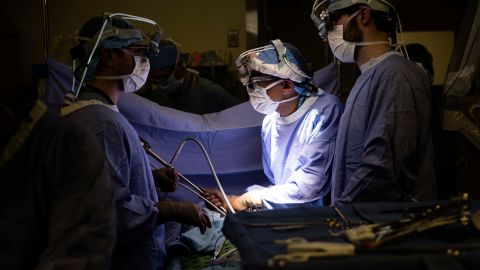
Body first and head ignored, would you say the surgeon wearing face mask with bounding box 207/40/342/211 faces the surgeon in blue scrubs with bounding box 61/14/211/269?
yes

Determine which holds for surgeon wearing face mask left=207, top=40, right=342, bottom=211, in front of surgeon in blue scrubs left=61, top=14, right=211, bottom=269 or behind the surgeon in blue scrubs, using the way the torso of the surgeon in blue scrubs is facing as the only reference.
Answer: in front

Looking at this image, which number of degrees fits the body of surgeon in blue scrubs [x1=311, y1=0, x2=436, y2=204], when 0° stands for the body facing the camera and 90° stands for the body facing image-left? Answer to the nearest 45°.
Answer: approximately 90°

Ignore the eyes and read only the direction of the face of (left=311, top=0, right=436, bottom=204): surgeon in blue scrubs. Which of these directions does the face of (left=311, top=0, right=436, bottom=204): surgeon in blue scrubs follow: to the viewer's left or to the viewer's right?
to the viewer's left

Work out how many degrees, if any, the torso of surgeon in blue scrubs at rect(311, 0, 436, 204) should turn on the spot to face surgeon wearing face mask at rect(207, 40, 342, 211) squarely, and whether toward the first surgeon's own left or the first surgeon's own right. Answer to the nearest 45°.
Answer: approximately 45° to the first surgeon's own right

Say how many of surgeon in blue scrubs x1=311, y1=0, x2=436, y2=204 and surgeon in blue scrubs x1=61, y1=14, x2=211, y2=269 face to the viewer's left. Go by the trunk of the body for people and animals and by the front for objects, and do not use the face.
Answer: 1

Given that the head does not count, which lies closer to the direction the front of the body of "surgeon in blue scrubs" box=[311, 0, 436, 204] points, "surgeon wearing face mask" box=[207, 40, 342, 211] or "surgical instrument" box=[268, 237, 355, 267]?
the surgeon wearing face mask

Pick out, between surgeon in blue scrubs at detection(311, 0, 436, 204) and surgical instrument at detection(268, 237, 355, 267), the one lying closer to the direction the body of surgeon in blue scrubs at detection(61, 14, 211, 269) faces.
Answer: the surgeon in blue scrubs

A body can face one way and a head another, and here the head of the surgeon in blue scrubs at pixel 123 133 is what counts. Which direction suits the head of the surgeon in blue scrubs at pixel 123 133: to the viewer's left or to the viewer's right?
to the viewer's right

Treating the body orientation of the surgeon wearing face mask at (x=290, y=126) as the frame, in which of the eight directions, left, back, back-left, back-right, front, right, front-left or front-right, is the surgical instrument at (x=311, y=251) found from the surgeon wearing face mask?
front-left

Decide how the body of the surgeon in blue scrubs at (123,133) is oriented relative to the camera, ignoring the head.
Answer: to the viewer's right

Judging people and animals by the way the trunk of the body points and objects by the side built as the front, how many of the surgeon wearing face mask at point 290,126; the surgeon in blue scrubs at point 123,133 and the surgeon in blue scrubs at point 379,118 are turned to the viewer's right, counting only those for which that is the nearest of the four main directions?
1

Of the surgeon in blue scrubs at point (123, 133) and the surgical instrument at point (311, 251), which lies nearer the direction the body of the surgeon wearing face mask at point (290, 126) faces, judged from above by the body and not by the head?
the surgeon in blue scrubs

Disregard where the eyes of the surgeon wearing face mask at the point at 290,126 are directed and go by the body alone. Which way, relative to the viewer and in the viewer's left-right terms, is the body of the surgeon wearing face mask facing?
facing the viewer and to the left of the viewer

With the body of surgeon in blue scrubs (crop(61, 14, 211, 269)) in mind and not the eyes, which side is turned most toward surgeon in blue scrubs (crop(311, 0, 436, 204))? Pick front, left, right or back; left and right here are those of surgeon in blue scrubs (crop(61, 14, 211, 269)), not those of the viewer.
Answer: front

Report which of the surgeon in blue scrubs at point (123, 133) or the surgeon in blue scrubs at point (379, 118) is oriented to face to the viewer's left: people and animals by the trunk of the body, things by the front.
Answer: the surgeon in blue scrubs at point (379, 118)

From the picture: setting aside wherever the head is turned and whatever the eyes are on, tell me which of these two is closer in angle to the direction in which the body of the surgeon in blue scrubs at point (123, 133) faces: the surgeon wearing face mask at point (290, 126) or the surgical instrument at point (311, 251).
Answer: the surgeon wearing face mask

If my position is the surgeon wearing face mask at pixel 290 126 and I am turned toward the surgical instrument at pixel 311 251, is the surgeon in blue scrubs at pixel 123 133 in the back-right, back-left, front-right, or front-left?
front-right
